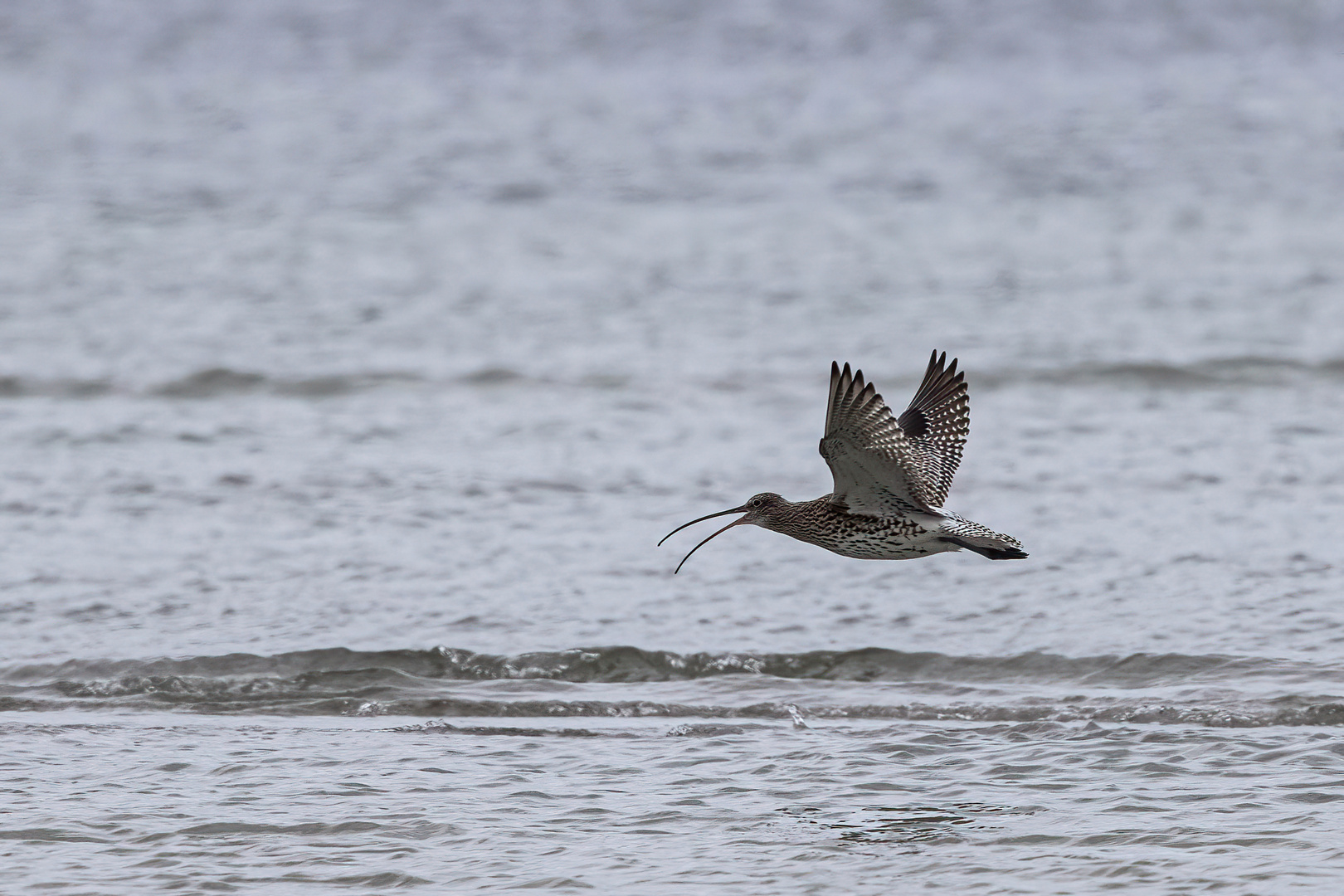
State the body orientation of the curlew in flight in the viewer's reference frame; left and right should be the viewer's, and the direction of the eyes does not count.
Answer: facing to the left of the viewer
